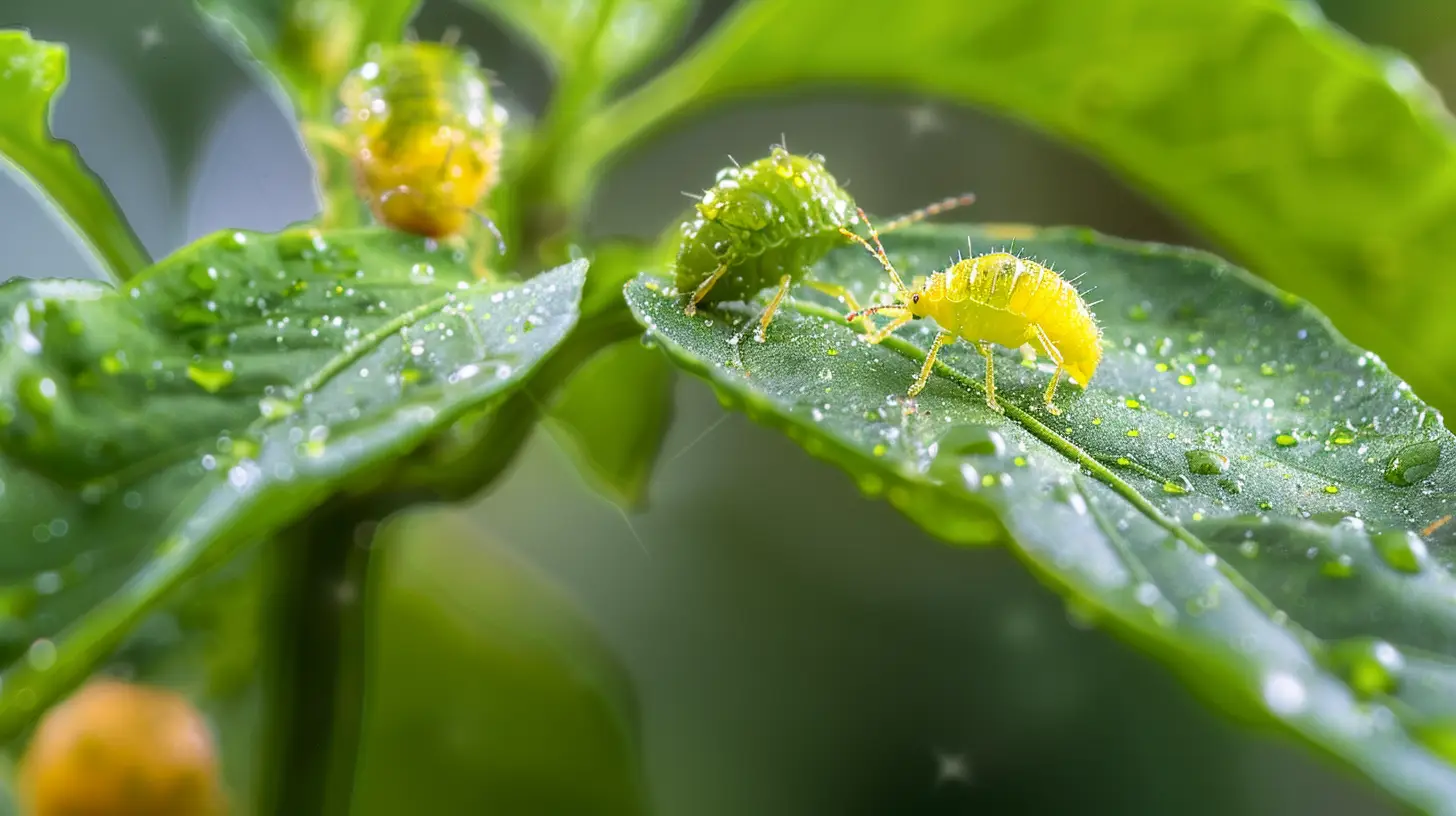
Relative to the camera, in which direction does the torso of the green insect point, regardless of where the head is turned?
to the viewer's right

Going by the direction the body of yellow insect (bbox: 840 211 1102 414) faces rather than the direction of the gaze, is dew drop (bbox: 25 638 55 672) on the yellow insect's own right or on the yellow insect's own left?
on the yellow insect's own left

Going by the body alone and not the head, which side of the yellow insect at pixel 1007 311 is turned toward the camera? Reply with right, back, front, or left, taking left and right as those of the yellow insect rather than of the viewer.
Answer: left

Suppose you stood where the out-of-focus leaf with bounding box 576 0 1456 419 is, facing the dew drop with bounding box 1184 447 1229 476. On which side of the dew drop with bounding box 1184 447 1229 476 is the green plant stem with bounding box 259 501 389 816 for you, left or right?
right

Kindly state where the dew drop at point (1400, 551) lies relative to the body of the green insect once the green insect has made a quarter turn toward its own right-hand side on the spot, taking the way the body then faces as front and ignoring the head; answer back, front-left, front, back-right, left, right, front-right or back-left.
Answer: front-left

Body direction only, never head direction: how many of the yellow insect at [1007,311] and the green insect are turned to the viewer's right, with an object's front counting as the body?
1

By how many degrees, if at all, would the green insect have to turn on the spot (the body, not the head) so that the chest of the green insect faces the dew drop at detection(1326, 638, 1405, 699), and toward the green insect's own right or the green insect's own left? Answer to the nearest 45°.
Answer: approximately 45° to the green insect's own right

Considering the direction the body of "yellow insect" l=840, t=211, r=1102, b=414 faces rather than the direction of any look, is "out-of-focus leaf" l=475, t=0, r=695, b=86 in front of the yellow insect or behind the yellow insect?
in front

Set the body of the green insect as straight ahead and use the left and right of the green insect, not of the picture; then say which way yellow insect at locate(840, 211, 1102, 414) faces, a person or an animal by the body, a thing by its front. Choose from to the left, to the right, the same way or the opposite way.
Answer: the opposite way
